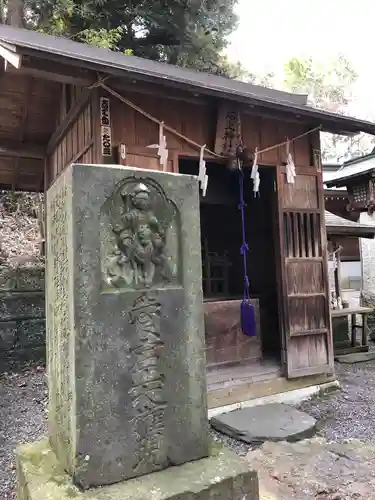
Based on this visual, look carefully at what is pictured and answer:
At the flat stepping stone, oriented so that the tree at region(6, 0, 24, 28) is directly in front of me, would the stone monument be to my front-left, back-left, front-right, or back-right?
back-left

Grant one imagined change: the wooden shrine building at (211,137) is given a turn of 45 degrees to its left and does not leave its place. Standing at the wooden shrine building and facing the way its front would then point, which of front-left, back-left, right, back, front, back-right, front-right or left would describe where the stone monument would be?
right
